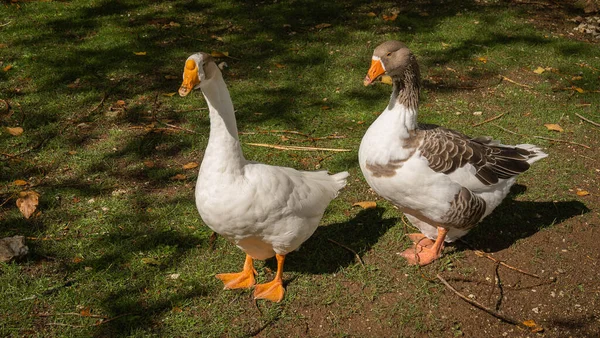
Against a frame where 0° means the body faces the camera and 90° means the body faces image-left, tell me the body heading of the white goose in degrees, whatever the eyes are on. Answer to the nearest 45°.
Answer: approximately 45°

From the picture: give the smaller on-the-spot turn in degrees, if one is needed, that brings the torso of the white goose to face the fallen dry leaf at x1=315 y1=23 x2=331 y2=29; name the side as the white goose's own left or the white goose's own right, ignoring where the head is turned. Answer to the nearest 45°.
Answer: approximately 135° to the white goose's own right

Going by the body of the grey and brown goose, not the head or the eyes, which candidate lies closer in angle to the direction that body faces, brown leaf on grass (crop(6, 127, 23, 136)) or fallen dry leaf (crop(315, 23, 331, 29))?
the brown leaf on grass

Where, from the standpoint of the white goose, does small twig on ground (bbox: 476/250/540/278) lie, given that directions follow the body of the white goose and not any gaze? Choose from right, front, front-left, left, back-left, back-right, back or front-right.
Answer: back-left

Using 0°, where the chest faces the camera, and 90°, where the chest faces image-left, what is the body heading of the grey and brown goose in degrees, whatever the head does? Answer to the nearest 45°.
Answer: approximately 45°

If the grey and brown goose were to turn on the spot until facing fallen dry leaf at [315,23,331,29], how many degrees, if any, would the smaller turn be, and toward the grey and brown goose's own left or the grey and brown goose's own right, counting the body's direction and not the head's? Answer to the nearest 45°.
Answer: approximately 135° to the grey and brown goose's own right

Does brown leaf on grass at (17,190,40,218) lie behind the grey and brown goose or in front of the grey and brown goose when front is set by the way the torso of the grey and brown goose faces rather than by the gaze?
in front

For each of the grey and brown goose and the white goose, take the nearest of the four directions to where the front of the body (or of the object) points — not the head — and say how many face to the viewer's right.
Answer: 0

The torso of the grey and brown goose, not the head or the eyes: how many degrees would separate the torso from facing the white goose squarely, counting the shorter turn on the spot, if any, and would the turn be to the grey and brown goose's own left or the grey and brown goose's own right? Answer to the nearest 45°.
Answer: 0° — it already faces it

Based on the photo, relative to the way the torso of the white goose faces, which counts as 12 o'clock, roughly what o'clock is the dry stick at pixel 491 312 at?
The dry stick is roughly at 8 o'clock from the white goose.

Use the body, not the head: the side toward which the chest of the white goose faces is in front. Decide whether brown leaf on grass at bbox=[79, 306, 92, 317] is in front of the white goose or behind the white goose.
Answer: in front
